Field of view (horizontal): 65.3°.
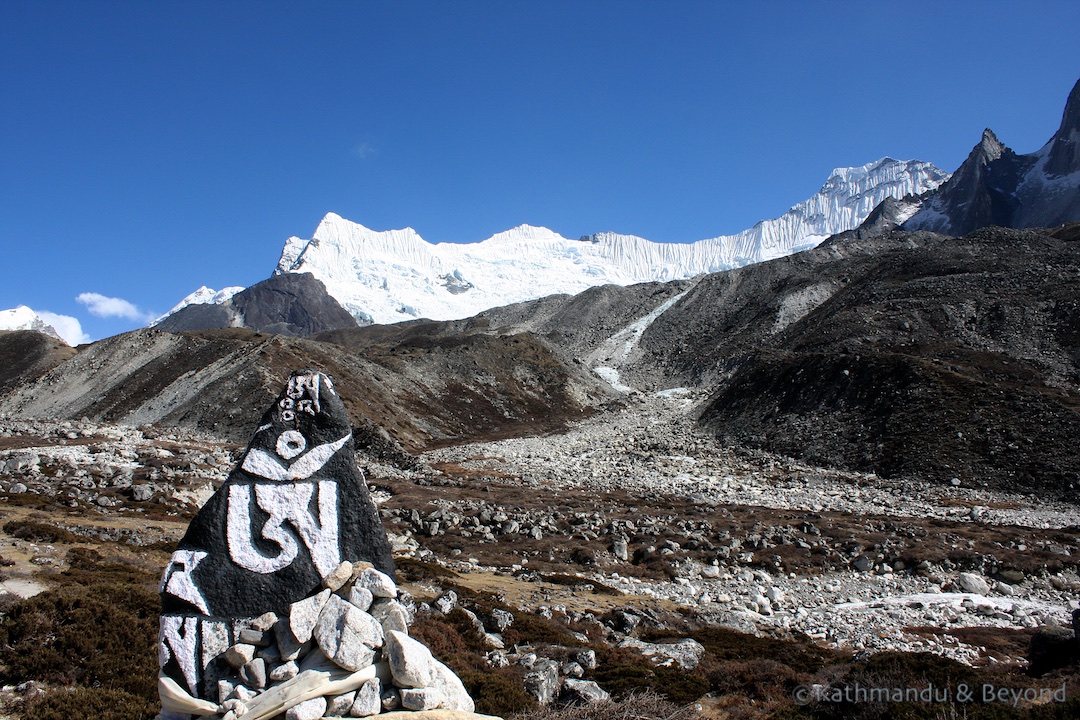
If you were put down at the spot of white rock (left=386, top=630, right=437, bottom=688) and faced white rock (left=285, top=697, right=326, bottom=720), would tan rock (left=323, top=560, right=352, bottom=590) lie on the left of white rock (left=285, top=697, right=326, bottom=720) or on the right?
right

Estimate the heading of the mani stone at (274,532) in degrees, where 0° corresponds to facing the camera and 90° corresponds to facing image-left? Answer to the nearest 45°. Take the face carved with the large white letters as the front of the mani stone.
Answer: approximately 0°

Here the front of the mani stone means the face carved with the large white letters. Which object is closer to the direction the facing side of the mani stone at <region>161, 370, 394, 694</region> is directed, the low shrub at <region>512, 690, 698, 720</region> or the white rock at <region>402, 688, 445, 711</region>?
the white rock

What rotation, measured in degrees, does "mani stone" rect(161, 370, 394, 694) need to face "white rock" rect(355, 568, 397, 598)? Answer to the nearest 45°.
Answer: approximately 90° to its left

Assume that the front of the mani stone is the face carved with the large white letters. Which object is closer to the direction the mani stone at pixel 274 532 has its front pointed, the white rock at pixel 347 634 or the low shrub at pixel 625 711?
the white rock

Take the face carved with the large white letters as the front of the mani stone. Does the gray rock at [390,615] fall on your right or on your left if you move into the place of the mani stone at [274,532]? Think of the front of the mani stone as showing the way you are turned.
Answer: on your left

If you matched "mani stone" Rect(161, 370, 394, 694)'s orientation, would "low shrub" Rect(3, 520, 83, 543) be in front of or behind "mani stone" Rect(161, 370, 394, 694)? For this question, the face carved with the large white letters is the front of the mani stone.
behind
